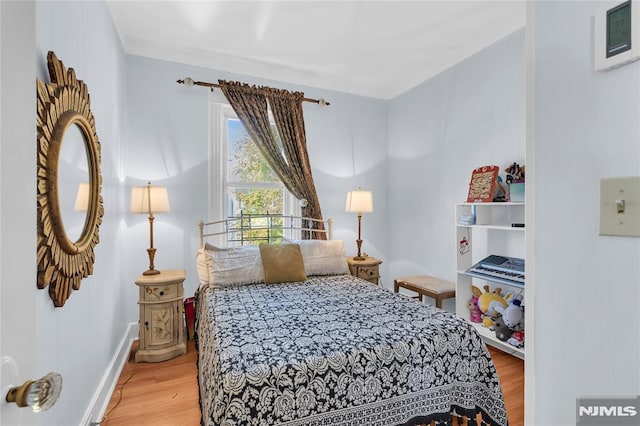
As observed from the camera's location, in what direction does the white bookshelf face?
facing the viewer and to the left of the viewer

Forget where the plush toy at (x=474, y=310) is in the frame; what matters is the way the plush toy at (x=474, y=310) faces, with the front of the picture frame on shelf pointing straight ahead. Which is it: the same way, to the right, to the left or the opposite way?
the same way

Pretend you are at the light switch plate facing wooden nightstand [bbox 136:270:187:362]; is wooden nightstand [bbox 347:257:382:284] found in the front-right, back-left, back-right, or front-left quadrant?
front-right

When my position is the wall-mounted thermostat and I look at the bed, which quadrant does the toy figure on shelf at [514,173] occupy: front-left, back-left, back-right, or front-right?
front-right

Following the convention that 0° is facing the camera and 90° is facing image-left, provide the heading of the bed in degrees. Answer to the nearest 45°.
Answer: approximately 315°

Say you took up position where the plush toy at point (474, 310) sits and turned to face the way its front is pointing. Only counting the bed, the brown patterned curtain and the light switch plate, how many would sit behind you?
0

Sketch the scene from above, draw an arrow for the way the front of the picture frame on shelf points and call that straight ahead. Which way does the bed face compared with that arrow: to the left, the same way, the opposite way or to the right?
to the left

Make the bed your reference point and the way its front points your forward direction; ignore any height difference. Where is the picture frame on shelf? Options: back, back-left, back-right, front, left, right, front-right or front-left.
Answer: left

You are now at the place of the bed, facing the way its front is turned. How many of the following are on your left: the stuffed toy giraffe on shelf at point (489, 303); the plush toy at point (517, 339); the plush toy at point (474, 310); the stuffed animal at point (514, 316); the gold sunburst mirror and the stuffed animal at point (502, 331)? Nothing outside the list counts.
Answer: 5

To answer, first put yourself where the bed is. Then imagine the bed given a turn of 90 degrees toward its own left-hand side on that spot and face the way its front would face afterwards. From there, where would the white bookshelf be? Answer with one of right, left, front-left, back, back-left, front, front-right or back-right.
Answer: front

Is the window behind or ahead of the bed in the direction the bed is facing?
behind
